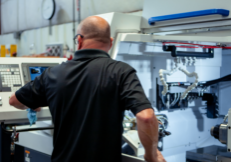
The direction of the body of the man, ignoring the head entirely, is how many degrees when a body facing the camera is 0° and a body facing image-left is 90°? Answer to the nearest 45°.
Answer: approximately 180°

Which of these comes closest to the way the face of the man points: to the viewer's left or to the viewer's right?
to the viewer's left
